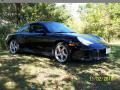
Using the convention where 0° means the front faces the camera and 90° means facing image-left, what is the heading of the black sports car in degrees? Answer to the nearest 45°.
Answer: approximately 315°
